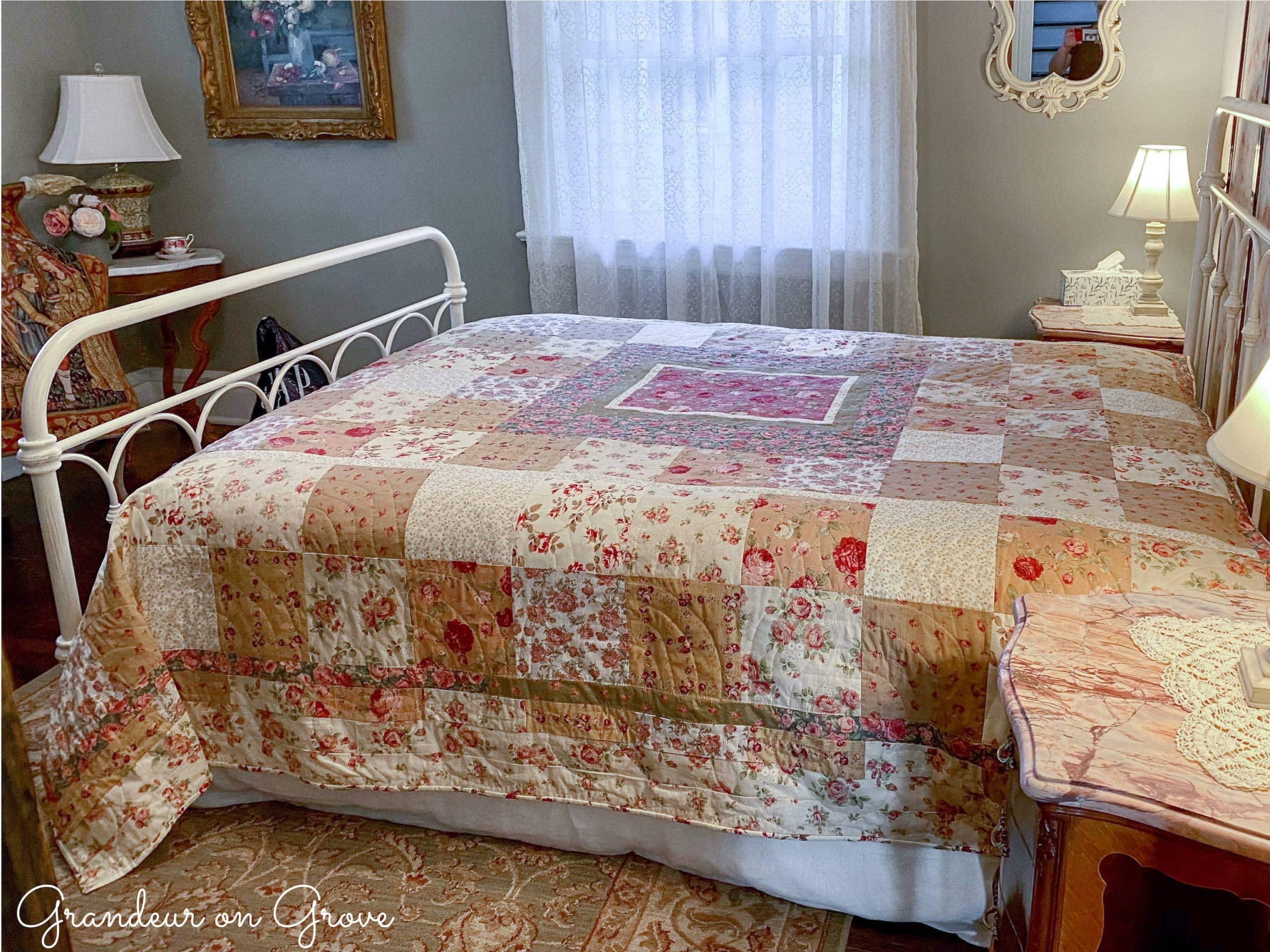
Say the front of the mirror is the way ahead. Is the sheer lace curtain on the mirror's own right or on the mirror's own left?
on the mirror's own right

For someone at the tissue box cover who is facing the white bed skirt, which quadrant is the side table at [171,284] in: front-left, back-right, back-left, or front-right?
front-right

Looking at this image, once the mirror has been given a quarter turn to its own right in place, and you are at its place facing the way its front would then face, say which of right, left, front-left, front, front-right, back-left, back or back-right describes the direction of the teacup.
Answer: front

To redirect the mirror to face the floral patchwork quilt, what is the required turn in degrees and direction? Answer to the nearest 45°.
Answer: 0° — it already faces it

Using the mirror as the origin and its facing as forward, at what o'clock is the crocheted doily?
The crocheted doily is roughly at 12 o'clock from the mirror.

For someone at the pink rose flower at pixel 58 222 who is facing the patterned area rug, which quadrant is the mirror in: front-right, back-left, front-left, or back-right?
front-left

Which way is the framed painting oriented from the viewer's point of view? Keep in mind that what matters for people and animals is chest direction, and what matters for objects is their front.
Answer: toward the camera

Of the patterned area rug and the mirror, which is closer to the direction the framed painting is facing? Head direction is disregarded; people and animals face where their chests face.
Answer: the patterned area rug

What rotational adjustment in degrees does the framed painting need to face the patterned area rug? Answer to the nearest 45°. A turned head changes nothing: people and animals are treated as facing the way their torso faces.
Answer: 0° — it already faces it

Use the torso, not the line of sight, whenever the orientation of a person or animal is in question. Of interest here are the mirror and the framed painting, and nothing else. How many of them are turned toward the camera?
2
